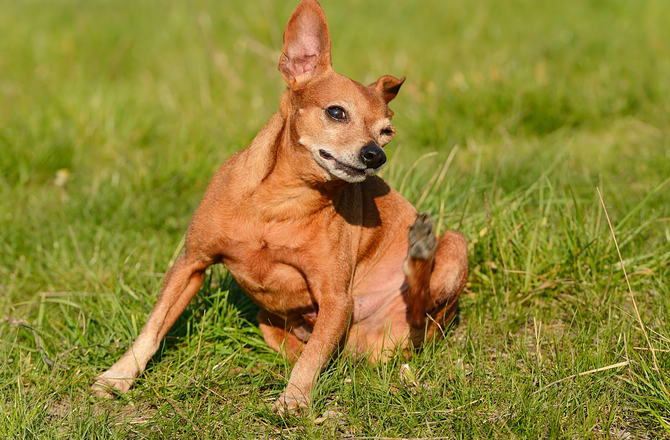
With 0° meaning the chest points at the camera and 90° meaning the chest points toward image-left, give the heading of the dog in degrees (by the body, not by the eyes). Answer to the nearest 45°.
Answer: approximately 45°
